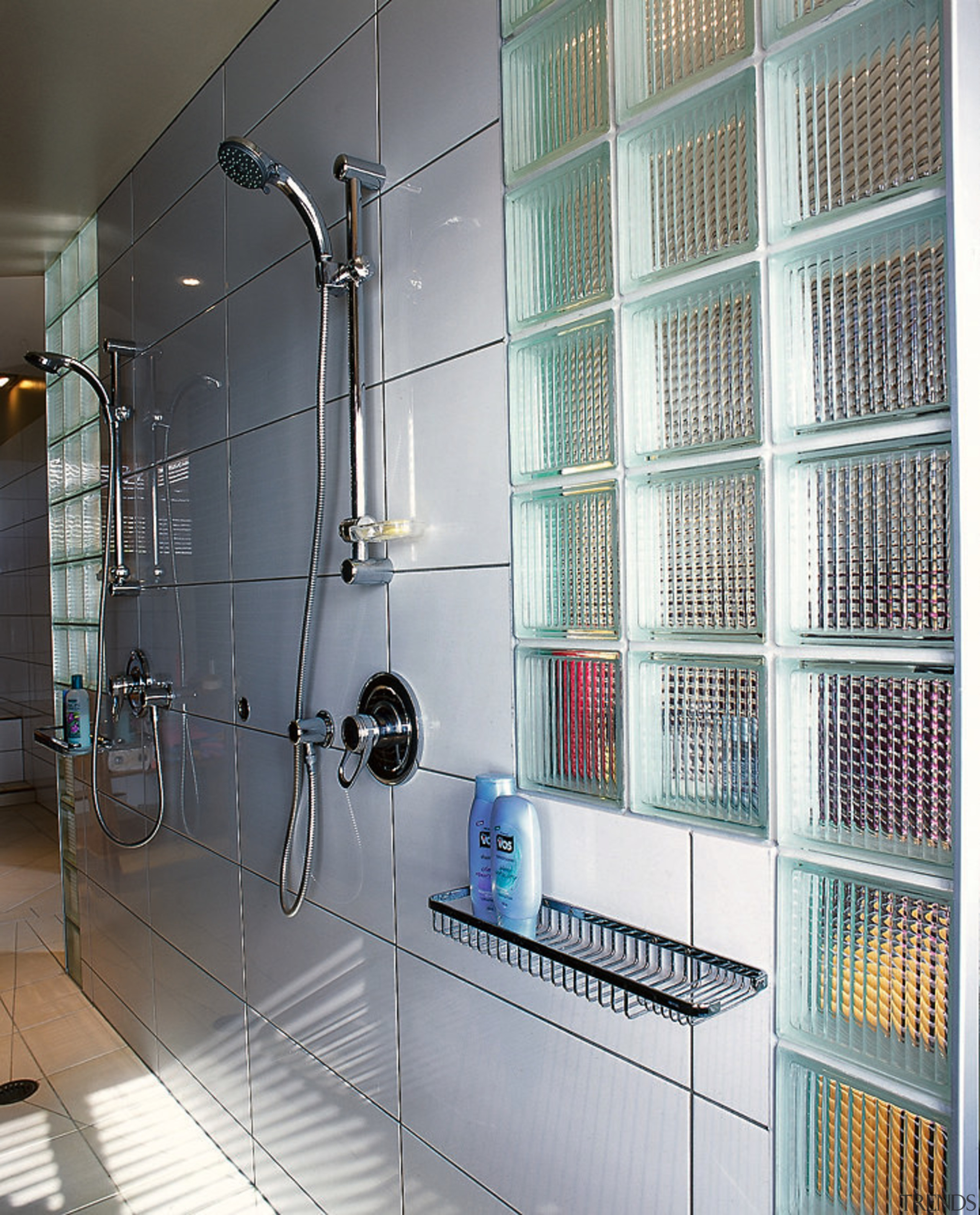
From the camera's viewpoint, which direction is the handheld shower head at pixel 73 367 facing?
to the viewer's left

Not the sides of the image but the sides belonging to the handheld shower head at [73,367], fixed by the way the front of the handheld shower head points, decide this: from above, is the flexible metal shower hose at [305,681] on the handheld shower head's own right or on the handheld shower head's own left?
on the handheld shower head's own left

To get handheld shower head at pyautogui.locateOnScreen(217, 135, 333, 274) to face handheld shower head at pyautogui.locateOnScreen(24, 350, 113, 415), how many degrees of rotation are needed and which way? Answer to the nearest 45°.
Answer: approximately 90° to its right

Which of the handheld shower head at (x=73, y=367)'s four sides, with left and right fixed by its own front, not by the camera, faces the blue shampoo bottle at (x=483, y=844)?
left

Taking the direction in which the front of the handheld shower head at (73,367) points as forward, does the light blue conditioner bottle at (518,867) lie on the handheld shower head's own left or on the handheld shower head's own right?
on the handheld shower head's own left

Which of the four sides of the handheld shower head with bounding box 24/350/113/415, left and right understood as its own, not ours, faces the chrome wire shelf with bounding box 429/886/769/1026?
left

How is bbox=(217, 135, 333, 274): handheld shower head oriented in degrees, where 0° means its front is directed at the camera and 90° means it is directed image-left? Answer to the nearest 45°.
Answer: approximately 45°
